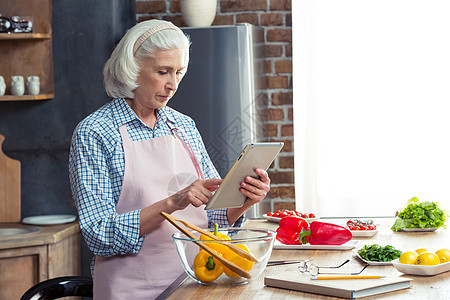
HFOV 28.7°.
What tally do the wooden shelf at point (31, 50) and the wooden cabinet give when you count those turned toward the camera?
2

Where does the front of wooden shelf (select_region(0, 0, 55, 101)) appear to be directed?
toward the camera

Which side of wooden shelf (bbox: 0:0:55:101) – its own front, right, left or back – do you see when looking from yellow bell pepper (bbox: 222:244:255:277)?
front

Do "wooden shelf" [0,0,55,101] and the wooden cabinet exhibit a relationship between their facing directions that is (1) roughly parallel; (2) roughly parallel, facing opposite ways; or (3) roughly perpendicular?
roughly parallel

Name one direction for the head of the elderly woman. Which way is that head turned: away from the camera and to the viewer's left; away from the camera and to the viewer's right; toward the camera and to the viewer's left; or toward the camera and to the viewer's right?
toward the camera and to the viewer's right

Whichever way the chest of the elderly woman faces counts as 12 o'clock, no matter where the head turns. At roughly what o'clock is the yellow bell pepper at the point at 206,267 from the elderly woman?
The yellow bell pepper is roughly at 1 o'clock from the elderly woman.

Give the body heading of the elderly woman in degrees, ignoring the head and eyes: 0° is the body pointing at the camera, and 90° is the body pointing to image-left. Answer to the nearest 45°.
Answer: approximately 315°

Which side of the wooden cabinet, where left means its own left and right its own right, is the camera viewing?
front

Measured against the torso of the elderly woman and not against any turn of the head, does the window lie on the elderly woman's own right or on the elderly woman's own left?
on the elderly woman's own left

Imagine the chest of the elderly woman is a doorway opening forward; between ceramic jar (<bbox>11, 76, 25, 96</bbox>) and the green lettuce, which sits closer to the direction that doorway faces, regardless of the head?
the green lettuce
